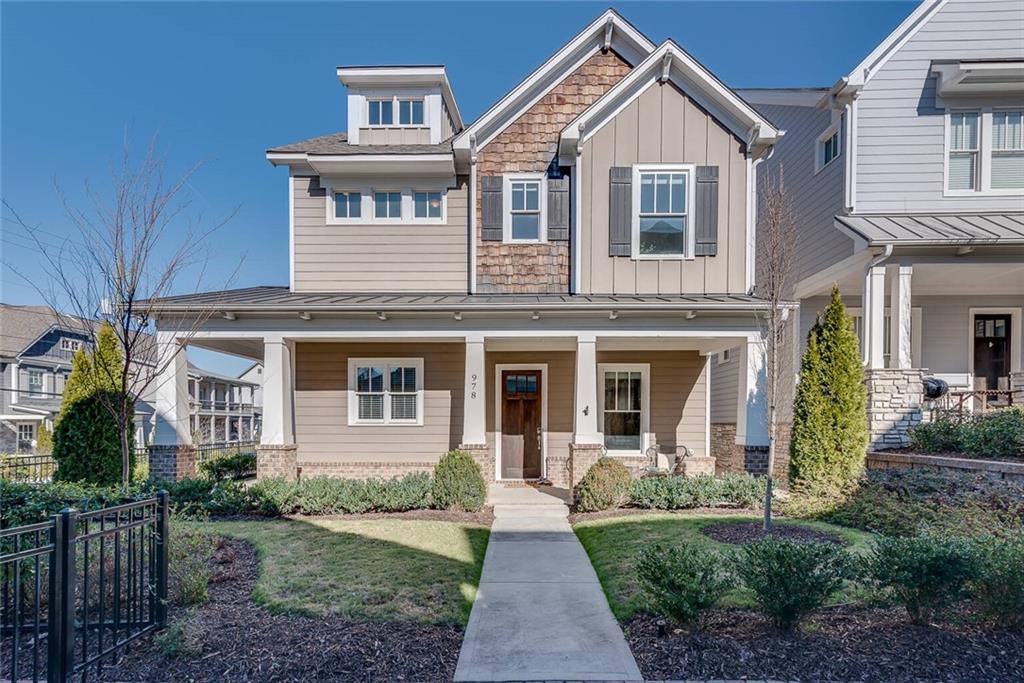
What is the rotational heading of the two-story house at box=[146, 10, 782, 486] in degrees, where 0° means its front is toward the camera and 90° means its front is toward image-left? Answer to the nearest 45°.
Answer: approximately 0°

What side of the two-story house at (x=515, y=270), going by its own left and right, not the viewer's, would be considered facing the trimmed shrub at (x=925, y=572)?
front

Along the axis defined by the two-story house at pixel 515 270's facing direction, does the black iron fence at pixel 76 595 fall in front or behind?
in front

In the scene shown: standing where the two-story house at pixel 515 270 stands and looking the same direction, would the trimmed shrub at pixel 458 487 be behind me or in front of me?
in front

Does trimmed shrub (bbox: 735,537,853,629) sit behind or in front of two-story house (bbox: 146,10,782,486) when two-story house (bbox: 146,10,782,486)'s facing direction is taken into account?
in front

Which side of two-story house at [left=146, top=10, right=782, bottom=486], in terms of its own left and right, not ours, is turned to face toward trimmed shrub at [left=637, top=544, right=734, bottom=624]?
front
